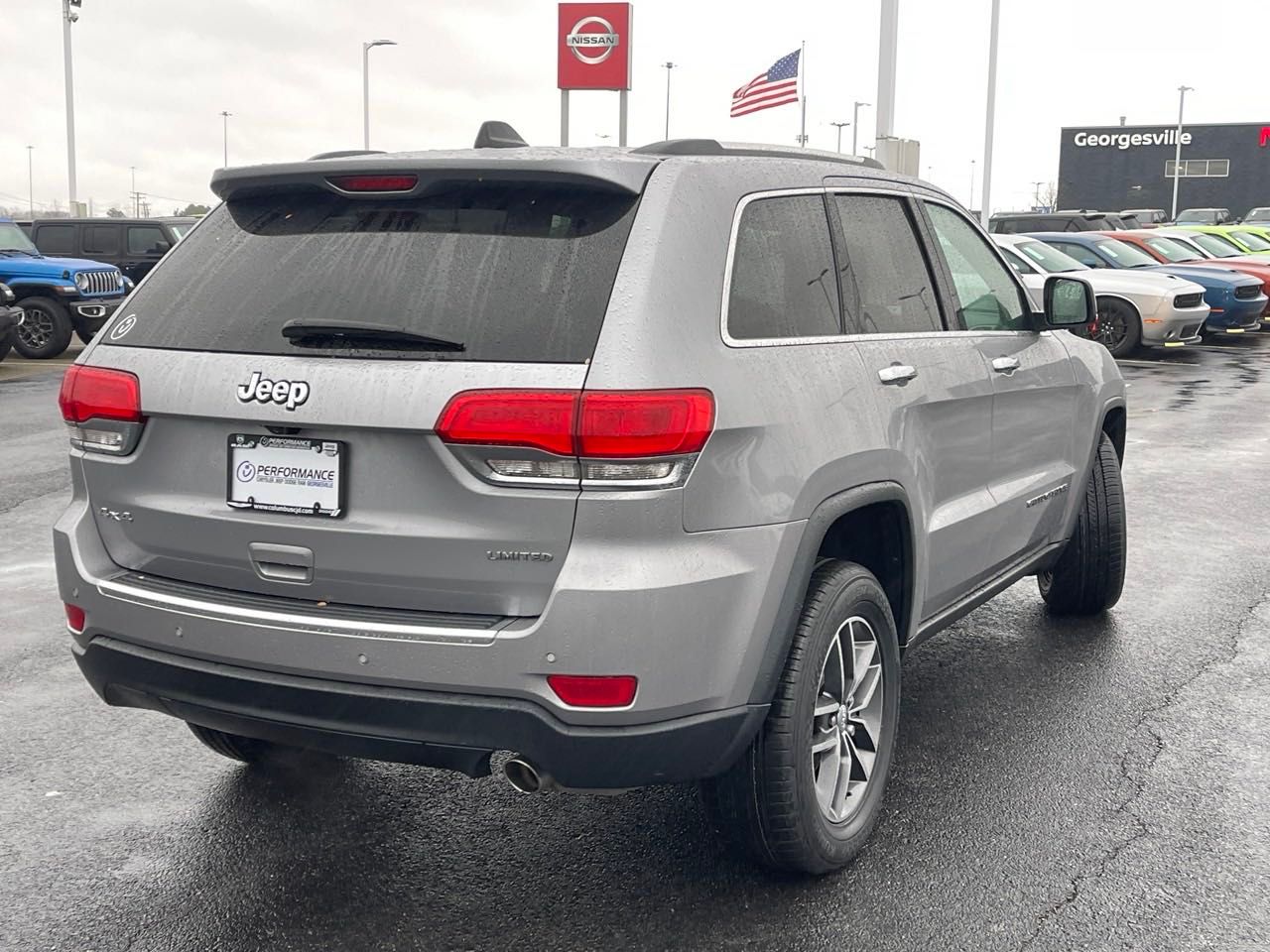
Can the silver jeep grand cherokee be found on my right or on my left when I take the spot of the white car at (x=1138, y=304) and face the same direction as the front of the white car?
on my right

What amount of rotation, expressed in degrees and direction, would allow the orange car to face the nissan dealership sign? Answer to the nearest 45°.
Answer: approximately 180°

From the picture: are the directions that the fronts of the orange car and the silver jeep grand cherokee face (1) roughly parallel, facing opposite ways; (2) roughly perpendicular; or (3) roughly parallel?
roughly perpendicular

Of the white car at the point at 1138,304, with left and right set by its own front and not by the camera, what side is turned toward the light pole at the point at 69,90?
back

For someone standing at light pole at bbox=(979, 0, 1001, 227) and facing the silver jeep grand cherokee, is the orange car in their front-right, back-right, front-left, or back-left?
front-left

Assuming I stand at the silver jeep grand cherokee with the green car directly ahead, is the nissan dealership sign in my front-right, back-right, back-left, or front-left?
front-left

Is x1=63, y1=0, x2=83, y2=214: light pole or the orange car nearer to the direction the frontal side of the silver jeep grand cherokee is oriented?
the orange car

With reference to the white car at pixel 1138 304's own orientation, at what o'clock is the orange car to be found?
The orange car is roughly at 8 o'clock from the white car.

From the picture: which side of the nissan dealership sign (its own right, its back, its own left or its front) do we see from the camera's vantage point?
front

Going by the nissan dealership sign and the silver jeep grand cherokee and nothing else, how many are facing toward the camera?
1

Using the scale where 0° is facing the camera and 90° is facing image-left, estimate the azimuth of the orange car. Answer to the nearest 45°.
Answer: approximately 315°

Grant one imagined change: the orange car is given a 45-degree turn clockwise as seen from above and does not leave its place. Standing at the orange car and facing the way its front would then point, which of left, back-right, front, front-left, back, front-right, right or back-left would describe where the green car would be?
back

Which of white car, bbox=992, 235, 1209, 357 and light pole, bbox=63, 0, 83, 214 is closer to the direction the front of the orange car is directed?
the white car

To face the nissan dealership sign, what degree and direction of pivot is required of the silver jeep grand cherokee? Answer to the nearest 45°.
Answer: approximately 45° to its left

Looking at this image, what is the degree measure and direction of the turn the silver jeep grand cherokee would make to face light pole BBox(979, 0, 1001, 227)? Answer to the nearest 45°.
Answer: approximately 45° to its left

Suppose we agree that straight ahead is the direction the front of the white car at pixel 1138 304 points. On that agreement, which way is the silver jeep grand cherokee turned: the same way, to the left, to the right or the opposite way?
to the left
